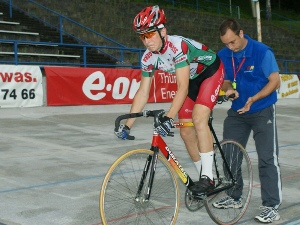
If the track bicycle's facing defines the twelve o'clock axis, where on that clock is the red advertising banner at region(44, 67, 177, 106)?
The red advertising banner is roughly at 4 o'clock from the track bicycle.

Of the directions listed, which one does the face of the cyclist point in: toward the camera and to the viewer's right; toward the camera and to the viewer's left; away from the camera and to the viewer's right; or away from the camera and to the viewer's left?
toward the camera and to the viewer's left

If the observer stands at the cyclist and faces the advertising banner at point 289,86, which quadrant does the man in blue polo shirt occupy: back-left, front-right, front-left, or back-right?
front-right

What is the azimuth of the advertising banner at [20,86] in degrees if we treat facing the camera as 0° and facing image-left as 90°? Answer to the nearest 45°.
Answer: approximately 0°

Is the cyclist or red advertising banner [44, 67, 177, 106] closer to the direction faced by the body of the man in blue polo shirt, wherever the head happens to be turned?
the cyclist

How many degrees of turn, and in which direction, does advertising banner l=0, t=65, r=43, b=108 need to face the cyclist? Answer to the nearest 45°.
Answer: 0° — it already faces them

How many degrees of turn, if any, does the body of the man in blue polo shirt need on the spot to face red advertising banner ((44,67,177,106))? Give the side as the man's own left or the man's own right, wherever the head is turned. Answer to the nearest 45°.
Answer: approximately 90° to the man's own right

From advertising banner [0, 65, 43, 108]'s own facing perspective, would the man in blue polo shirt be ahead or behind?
ahead

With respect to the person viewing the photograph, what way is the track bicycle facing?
facing the viewer and to the left of the viewer

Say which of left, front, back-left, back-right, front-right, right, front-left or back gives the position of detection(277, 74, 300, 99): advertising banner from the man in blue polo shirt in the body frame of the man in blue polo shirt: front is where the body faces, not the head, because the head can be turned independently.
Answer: back-right

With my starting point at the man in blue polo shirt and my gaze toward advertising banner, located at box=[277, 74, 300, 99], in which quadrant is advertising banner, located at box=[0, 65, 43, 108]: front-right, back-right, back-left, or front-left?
front-left

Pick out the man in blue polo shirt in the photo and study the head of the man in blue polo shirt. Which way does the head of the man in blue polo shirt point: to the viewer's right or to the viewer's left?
to the viewer's left
